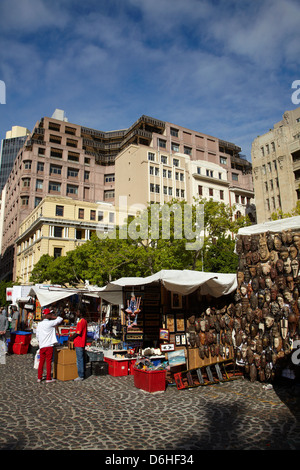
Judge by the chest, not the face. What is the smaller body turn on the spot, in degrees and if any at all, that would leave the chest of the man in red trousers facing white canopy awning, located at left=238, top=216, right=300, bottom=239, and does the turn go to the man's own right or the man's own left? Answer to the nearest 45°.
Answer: approximately 90° to the man's own right

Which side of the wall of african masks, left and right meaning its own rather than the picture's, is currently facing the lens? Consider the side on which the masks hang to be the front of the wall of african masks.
front

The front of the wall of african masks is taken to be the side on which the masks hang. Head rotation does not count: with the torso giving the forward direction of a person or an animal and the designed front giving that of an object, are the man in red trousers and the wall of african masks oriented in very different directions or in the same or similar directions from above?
very different directions

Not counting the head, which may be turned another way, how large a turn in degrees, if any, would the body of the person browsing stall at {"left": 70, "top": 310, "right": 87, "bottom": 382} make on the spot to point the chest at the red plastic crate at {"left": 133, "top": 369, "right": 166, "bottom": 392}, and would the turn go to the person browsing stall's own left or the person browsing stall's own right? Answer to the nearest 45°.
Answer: approximately 135° to the person browsing stall's own left

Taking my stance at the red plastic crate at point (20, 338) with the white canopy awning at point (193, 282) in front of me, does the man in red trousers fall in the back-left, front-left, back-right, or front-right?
front-right

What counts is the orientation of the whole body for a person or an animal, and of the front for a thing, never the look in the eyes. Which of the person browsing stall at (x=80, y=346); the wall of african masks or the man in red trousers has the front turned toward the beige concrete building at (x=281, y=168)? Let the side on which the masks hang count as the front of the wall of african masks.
the man in red trousers

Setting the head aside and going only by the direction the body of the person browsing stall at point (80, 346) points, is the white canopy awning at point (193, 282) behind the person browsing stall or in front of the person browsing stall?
behind

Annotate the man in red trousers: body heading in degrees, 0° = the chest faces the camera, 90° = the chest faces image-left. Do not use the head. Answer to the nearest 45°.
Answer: approximately 225°

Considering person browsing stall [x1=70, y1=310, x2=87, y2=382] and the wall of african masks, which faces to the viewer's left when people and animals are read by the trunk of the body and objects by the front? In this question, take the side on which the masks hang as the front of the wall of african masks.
the person browsing stall

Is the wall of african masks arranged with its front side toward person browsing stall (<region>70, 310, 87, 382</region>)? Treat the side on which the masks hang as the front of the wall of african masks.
no

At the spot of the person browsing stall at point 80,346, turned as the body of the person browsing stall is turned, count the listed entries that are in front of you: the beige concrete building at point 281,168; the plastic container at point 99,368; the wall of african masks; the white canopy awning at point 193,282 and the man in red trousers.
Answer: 1

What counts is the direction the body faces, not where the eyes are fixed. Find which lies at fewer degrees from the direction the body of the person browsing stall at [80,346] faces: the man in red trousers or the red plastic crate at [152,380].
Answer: the man in red trousers

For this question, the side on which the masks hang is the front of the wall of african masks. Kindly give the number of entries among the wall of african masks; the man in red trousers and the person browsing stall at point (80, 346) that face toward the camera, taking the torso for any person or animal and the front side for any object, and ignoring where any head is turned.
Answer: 1

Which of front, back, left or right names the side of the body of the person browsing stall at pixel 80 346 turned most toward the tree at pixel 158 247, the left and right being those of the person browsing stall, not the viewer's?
right

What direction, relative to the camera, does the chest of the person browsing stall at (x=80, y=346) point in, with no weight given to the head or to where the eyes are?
to the viewer's left

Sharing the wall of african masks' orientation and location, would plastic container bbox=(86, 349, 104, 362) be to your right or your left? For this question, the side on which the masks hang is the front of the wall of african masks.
on your right

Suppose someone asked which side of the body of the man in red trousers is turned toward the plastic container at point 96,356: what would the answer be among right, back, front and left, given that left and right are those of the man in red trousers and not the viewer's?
front

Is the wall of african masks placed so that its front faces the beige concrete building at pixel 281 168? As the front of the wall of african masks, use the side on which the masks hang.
no
